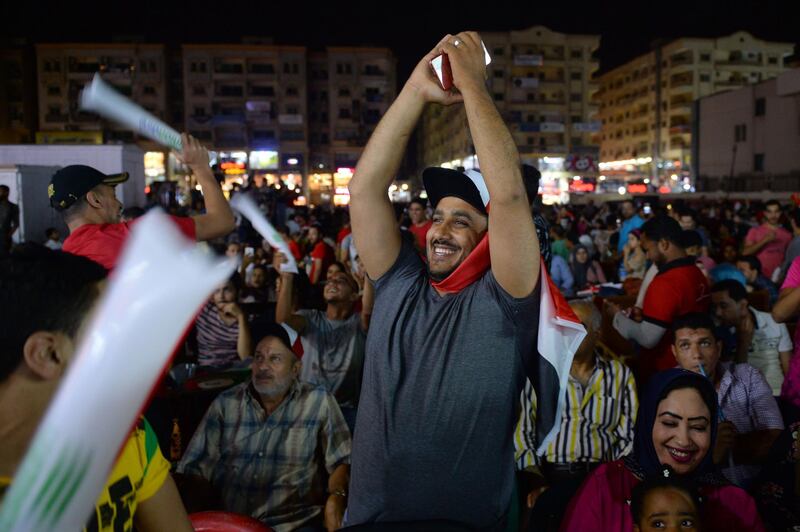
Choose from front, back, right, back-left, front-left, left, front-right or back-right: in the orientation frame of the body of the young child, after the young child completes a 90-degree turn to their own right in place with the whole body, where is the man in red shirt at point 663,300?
right

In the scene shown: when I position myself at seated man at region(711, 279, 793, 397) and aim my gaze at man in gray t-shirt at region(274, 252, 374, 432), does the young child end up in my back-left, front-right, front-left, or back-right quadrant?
front-left

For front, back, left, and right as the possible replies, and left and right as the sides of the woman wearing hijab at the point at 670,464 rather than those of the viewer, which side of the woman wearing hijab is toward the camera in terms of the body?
front

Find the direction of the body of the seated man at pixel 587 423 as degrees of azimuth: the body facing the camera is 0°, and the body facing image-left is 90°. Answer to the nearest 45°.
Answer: approximately 45°

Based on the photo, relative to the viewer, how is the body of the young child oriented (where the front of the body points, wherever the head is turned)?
toward the camera

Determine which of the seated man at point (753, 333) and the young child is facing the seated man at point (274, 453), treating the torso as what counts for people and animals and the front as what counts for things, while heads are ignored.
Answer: the seated man at point (753, 333)

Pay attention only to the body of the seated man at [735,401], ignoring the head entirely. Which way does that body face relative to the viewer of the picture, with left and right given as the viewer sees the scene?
facing the viewer and to the left of the viewer

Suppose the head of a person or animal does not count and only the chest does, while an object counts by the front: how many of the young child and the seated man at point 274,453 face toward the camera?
2

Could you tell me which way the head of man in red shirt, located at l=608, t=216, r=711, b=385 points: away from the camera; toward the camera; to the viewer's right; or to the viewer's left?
to the viewer's left
